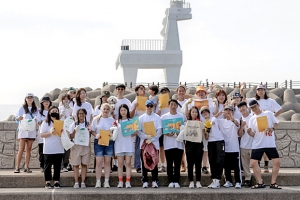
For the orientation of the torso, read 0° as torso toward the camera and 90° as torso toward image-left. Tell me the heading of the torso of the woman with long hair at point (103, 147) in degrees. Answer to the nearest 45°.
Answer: approximately 0°

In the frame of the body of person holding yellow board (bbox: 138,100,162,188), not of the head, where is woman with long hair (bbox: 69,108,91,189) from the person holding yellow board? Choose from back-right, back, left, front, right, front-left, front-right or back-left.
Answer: right

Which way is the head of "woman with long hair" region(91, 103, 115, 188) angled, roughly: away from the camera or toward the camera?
toward the camera

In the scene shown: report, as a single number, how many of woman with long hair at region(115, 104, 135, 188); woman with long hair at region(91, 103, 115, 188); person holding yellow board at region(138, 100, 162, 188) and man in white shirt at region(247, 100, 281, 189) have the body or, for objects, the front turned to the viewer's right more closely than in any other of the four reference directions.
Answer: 0

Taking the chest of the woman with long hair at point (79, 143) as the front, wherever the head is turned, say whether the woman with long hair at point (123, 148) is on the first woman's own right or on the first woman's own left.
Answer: on the first woman's own left

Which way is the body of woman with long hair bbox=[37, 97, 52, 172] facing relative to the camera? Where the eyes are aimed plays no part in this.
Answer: toward the camera

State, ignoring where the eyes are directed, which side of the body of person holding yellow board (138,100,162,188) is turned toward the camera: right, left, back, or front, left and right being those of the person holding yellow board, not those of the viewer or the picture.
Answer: front

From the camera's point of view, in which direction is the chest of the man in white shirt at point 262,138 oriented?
toward the camera

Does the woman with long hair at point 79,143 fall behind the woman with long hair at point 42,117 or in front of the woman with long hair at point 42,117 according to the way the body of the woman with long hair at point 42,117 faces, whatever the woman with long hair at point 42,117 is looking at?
in front
